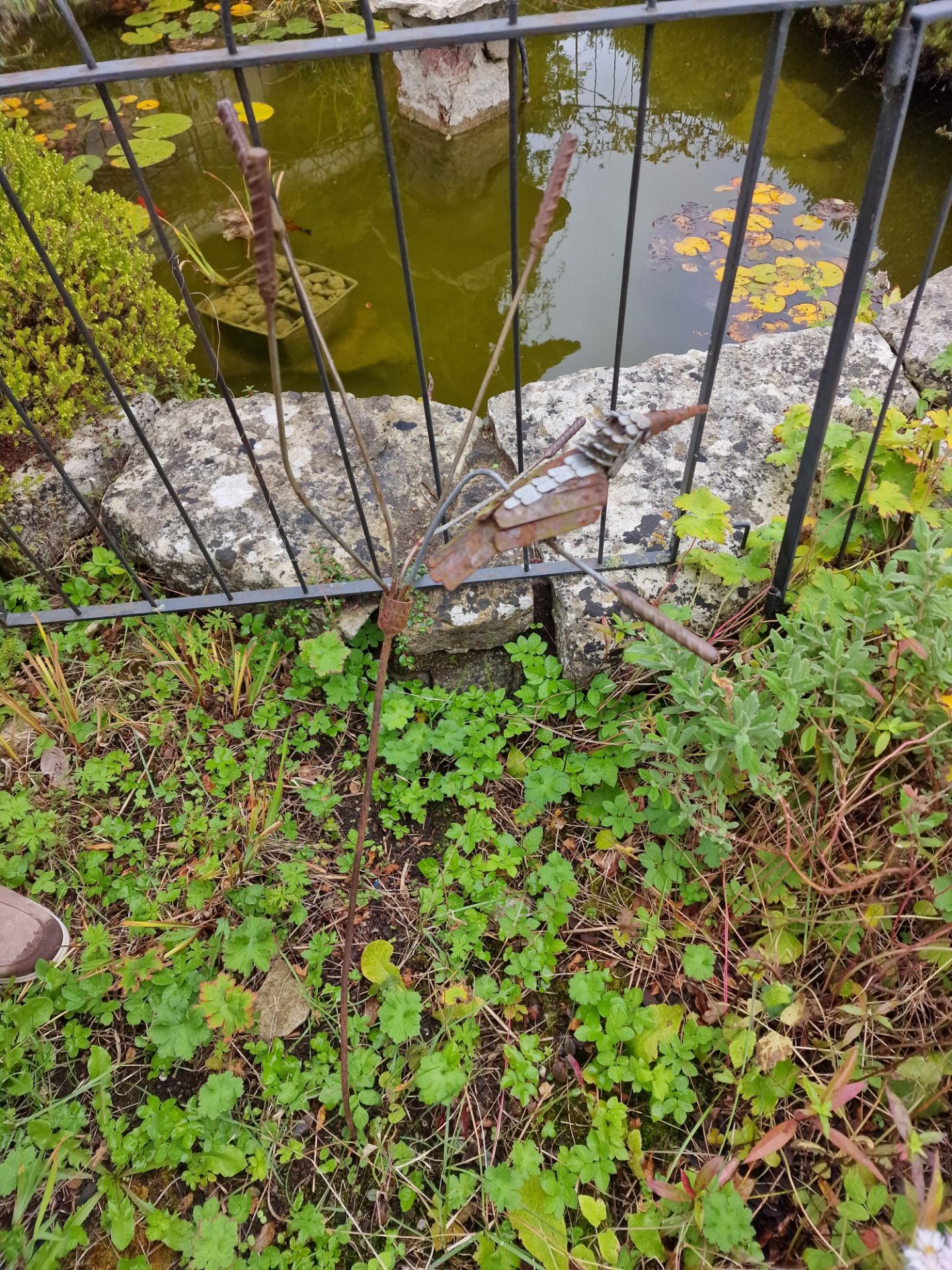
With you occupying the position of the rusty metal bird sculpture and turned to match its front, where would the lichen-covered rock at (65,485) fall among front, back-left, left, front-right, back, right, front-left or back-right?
back-left

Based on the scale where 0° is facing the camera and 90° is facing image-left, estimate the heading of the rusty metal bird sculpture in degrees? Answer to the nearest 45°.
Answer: approximately 270°

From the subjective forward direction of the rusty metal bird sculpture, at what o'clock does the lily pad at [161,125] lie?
The lily pad is roughly at 8 o'clock from the rusty metal bird sculpture.

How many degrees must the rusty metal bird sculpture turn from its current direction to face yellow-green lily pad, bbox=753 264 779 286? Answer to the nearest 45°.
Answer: approximately 90° to its left

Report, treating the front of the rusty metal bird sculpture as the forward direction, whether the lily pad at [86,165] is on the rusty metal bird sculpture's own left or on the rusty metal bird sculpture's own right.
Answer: on the rusty metal bird sculpture's own left

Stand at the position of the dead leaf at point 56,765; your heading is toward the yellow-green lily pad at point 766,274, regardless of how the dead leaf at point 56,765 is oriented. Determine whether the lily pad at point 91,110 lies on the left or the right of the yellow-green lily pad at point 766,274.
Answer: left

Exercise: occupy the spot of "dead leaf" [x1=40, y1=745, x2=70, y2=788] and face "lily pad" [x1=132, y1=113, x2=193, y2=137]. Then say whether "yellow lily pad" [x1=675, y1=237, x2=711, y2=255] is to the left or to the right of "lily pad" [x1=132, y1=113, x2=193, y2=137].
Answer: right

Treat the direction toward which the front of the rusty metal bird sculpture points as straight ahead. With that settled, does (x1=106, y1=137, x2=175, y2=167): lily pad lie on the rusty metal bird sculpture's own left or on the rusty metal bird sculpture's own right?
on the rusty metal bird sculpture's own left
